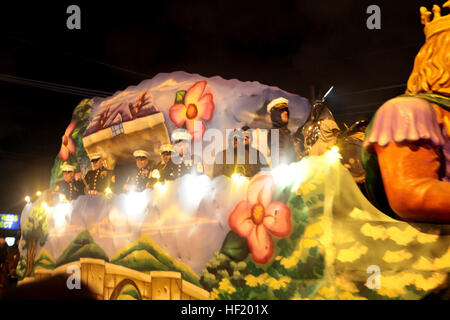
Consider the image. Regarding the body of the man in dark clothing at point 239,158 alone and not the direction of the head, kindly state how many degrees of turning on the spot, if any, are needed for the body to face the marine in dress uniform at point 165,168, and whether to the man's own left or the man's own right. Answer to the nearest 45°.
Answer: approximately 135° to the man's own right

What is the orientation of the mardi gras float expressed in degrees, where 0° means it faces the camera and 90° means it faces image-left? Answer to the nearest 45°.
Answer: approximately 315°
